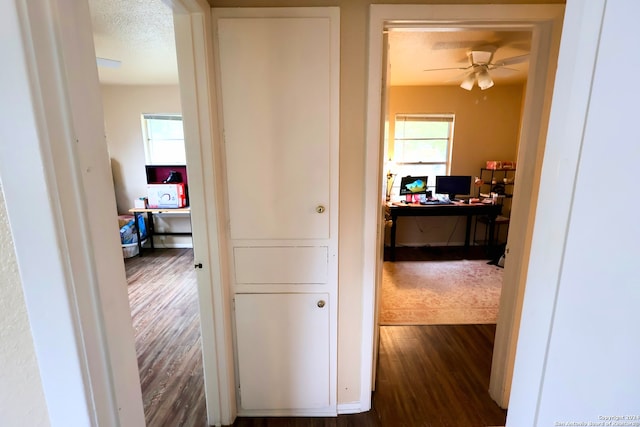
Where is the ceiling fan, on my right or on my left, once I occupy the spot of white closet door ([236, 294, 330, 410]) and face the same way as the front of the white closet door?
on my left

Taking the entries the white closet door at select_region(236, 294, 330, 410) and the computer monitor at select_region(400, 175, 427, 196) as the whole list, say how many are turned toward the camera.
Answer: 2

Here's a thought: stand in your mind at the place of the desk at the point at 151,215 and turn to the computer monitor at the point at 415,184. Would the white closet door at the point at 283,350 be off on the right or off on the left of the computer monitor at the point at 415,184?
right

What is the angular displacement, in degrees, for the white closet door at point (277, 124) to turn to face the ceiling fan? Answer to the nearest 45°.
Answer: approximately 135° to its left

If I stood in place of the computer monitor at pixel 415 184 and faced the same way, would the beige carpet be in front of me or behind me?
in front

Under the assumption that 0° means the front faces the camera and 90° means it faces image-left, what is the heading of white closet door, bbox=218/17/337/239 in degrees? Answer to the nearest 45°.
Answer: approximately 0°
